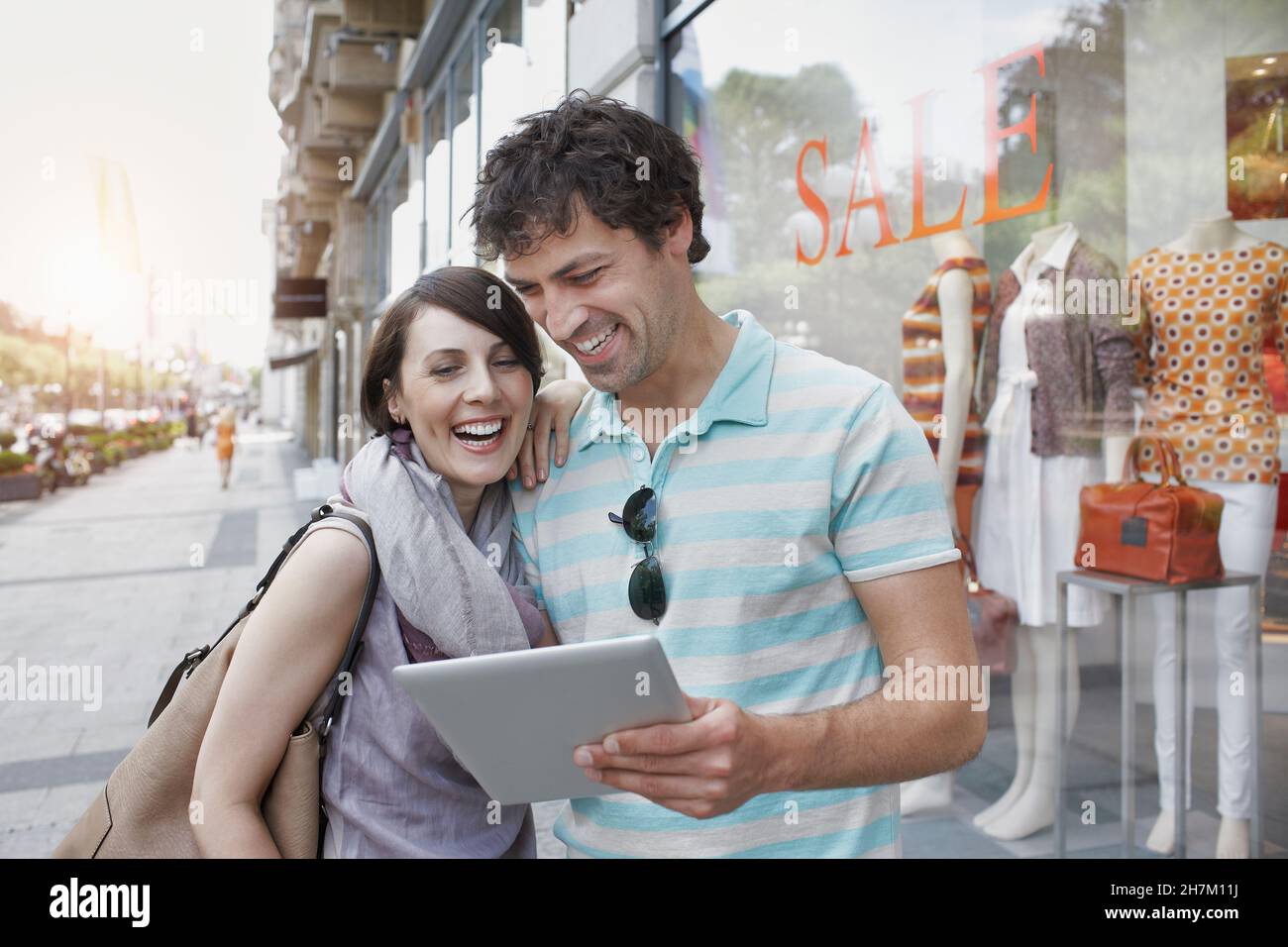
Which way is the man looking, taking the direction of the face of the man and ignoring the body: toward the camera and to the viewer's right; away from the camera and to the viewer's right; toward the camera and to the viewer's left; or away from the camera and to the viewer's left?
toward the camera and to the viewer's left

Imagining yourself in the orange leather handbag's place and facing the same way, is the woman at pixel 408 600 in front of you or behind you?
in front

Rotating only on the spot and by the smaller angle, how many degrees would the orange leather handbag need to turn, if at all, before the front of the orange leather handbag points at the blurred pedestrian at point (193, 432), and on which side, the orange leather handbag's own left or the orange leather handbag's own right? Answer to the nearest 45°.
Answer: approximately 90° to the orange leather handbag's own right

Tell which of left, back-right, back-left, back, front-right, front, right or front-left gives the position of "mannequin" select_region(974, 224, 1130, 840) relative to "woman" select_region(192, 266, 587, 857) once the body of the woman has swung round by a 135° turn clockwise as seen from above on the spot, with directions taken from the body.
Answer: back-right

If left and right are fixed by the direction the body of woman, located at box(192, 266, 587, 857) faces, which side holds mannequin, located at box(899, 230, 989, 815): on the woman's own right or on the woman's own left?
on the woman's own left

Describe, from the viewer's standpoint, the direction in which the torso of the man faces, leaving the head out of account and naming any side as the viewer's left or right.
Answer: facing the viewer and to the left of the viewer

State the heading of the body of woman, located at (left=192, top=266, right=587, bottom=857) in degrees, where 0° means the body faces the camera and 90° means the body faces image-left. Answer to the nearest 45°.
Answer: approximately 315°

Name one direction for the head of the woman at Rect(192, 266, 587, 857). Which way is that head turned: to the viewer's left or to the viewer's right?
to the viewer's right

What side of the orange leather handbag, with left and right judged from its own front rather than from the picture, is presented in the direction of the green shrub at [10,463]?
right

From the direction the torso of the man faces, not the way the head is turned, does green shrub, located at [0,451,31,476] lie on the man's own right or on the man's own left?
on the man's own right

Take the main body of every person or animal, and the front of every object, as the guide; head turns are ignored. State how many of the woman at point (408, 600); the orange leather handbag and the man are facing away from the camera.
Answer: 0
